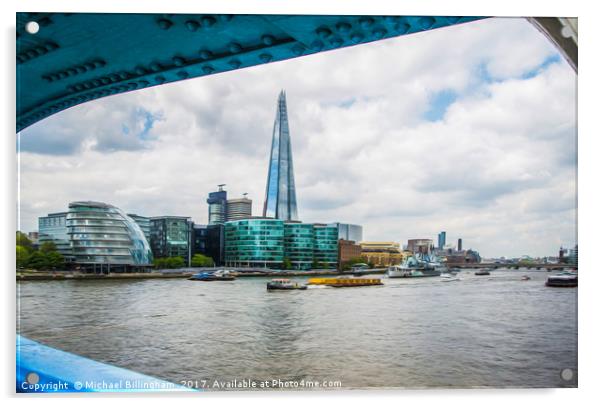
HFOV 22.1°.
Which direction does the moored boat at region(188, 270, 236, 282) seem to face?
to the viewer's left
